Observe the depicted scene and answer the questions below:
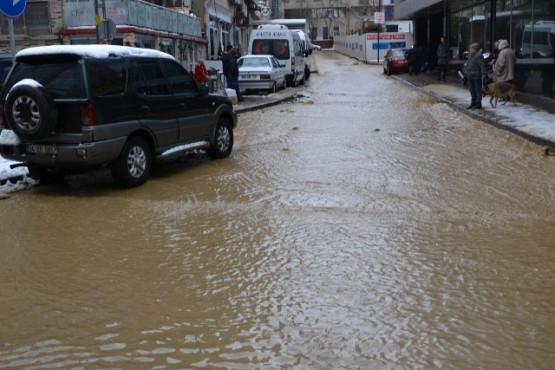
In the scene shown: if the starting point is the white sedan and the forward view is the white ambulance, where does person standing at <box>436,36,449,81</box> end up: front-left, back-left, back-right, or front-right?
front-right

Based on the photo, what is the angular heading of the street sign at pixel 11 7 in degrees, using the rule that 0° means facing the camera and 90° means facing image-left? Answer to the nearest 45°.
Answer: approximately 0°

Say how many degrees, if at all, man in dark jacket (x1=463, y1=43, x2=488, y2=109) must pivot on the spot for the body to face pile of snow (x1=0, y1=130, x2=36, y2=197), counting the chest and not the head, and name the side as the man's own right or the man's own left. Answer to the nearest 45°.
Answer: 0° — they already face it

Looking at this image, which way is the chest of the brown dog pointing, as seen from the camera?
to the viewer's left

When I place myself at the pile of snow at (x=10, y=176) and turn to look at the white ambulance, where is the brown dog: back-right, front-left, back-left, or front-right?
front-right

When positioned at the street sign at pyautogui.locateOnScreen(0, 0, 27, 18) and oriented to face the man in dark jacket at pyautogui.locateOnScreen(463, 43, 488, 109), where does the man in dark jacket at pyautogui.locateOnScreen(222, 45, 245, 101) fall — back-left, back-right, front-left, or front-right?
front-left

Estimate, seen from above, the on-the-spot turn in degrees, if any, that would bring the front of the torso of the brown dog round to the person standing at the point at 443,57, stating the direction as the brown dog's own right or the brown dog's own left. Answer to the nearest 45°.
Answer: approximately 90° to the brown dog's own right

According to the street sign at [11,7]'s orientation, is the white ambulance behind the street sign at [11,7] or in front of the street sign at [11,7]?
behind
